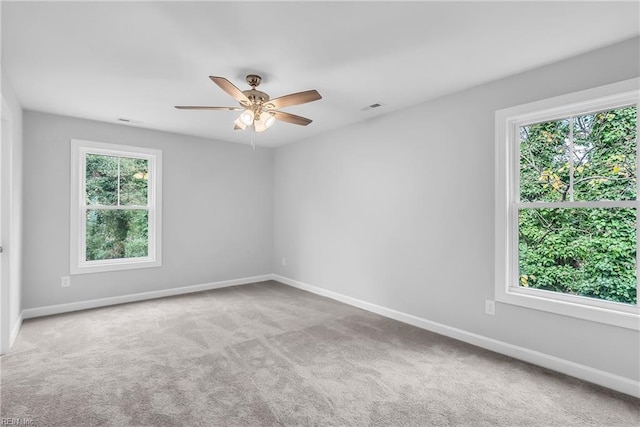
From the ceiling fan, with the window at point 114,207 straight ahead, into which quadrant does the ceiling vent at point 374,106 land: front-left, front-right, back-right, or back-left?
back-right

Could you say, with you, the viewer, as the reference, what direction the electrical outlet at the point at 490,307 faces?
facing the viewer and to the left of the viewer

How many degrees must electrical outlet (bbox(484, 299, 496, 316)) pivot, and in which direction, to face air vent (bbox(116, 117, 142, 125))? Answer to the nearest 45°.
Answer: approximately 45° to its right

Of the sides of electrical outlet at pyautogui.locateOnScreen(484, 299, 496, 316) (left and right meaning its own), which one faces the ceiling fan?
front

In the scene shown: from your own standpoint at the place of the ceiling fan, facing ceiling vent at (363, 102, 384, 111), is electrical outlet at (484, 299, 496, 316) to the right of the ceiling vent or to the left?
right

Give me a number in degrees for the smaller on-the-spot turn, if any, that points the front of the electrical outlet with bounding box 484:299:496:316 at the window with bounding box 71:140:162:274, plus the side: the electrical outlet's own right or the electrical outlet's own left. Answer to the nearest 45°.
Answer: approximately 45° to the electrical outlet's own right
